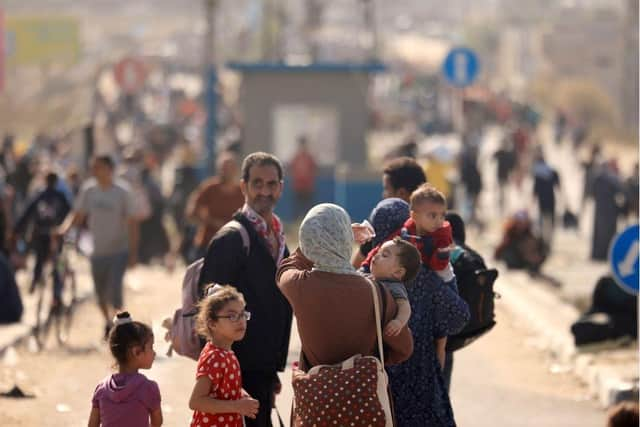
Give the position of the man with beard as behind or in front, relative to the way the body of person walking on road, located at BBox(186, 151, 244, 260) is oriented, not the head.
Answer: in front

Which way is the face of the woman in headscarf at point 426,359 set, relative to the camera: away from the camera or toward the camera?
away from the camera

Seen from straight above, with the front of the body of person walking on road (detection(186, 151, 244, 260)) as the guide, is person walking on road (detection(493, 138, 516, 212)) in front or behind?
behind

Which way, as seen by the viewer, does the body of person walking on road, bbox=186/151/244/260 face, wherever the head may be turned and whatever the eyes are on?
toward the camera

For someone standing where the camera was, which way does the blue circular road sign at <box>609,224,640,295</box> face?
facing the viewer

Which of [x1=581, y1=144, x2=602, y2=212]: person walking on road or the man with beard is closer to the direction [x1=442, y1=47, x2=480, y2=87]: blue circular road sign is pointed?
the man with beard

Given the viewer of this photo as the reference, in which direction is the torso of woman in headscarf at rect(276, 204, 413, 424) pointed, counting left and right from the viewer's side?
facing away from the viewer

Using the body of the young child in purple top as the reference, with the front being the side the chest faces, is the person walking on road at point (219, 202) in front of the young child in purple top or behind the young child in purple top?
in front

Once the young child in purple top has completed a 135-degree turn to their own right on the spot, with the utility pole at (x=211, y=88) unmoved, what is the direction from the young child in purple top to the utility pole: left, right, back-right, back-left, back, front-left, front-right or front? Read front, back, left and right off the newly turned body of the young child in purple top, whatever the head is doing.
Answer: back

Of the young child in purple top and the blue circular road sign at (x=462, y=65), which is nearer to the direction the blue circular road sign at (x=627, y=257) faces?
the young child in purple top

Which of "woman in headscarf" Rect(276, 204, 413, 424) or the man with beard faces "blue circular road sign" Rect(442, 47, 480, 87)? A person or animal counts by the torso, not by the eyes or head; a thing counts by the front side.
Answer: the woman in headscarf
